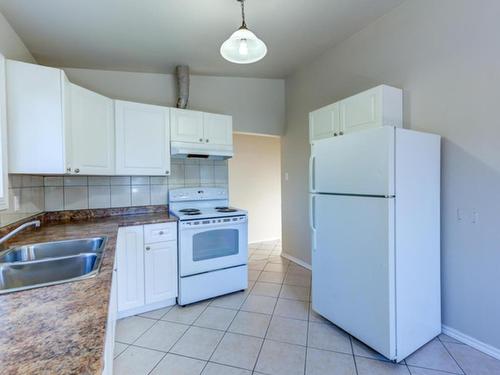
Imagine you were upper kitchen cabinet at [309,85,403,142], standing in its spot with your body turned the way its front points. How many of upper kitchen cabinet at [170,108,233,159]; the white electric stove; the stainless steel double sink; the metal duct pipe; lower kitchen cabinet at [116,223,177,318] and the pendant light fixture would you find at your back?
0

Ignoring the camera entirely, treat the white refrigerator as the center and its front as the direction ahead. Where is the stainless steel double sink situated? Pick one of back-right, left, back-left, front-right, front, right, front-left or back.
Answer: front

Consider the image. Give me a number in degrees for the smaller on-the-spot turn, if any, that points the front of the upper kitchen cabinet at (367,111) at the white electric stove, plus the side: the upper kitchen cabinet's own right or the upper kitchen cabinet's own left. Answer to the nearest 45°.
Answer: approximately 45° to the upper kitchen cabinet's own right

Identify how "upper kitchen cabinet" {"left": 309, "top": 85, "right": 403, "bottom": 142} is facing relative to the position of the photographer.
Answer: facing the viewer and to the left of the viewer

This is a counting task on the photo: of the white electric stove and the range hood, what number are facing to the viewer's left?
0

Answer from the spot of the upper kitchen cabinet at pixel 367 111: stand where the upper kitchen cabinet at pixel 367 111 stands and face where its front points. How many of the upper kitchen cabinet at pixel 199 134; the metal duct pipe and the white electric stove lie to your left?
0

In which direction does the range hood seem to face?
toward the camera

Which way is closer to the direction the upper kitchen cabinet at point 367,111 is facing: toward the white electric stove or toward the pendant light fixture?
the pendant light fixture

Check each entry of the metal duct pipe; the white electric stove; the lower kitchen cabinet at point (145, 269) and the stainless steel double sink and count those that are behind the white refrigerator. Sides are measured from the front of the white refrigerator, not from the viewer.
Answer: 0

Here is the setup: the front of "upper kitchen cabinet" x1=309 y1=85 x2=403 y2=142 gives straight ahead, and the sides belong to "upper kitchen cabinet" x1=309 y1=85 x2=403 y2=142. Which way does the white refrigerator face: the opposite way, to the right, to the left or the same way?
the same way

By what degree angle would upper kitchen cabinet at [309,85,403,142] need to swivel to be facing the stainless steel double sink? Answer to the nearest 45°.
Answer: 0° — it already faces it

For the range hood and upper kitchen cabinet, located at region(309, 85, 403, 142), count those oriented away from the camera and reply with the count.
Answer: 0

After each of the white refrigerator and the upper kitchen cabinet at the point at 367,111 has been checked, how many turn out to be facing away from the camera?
0

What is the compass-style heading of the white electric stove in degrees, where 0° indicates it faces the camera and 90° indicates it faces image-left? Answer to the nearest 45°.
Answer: approximately 315°
